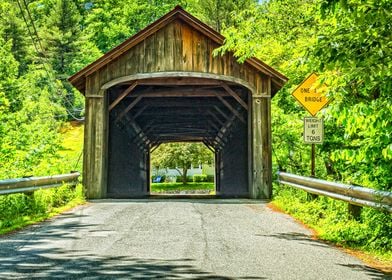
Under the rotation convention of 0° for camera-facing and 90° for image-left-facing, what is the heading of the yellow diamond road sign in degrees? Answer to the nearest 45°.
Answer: approximately 0°

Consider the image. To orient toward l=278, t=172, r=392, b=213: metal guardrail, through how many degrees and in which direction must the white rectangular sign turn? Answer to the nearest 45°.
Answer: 0° — it already faces it

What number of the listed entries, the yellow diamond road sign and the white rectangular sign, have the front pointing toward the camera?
2

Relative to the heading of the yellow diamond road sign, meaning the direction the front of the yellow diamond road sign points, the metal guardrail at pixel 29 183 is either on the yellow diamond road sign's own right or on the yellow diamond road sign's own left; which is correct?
on the yellow diamond road sign's own right

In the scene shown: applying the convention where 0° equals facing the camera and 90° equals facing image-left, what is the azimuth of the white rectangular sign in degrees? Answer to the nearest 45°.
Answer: approximately 0°
